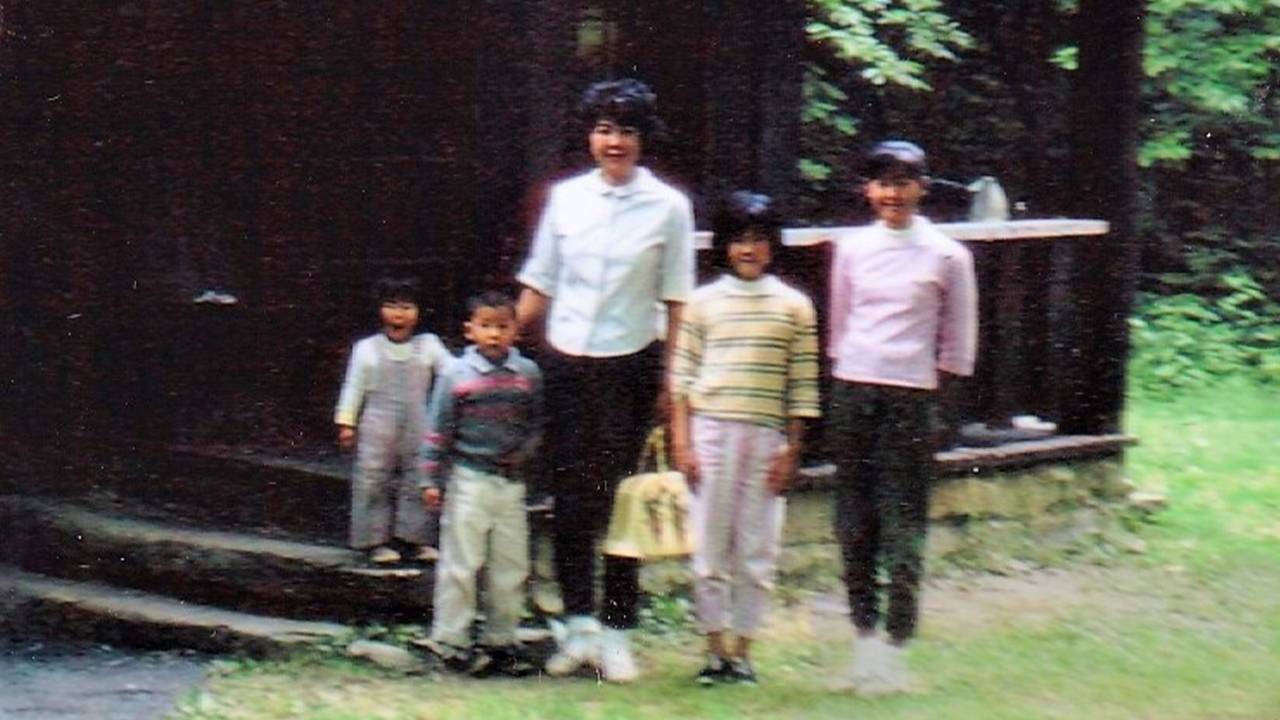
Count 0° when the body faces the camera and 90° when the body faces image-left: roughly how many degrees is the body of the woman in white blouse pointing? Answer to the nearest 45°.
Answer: approximately 0°

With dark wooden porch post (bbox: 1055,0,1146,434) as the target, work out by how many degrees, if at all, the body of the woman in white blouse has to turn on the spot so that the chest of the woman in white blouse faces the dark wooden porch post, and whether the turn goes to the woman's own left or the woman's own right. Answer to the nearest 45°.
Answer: approximately 135° to the woman's own left

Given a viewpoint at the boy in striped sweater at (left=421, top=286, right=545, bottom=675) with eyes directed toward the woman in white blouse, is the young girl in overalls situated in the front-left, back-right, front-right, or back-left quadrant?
back-left

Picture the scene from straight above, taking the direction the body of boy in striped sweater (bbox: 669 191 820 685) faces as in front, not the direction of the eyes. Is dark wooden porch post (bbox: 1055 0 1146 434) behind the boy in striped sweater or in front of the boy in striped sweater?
behind

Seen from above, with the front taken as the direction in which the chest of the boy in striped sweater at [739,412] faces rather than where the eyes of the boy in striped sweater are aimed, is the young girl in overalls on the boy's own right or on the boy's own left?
on the boy's own right

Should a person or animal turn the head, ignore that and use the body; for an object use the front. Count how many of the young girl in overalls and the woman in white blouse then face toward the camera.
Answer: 2

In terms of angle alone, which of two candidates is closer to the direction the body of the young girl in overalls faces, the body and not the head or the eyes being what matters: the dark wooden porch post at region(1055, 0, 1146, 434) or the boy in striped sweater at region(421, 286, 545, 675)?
the boy in striped sweater

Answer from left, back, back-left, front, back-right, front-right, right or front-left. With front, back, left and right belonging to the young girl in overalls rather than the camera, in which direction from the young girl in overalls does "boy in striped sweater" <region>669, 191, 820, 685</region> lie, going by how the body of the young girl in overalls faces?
front-left
